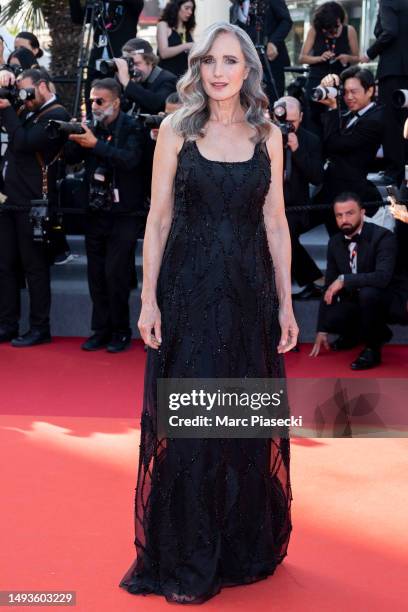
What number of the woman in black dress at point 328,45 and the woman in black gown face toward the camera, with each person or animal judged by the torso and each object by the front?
2

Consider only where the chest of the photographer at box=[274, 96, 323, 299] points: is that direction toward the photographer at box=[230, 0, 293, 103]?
no

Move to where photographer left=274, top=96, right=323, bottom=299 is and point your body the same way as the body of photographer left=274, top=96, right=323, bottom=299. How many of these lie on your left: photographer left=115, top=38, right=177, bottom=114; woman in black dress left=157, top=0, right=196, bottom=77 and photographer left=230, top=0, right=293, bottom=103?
0

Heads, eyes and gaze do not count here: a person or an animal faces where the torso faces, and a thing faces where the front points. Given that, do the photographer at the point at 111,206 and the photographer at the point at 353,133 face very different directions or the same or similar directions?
same or similar directions

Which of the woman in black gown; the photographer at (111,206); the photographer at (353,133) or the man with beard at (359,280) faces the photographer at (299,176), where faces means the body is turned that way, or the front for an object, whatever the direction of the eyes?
the photographer at (353,133)

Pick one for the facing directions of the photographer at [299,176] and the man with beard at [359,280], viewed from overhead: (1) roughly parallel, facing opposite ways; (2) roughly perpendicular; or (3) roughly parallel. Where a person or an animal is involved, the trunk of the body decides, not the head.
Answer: roughly parallel

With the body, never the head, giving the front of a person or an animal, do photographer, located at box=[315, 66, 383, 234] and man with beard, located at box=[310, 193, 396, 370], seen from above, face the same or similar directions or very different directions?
same or similar directions

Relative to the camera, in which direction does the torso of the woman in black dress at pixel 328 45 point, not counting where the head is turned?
toward the camera

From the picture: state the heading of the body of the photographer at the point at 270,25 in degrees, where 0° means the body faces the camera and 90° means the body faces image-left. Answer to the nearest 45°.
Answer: approximately 45°

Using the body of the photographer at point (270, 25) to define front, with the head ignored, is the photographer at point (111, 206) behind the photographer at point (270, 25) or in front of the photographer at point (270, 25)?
in front

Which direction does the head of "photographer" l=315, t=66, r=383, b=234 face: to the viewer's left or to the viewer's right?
to the viewer's left

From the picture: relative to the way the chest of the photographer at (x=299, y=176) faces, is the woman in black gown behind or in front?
in front

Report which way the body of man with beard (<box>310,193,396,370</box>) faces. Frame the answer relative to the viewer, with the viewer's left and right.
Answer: facing the viewer and to the left of the viewer

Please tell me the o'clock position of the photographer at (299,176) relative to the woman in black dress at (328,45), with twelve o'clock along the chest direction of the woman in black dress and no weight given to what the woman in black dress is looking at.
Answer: The photographer is roughly at 12 o'clock from the woman in black dress.

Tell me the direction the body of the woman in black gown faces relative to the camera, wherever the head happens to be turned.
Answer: toward the camera

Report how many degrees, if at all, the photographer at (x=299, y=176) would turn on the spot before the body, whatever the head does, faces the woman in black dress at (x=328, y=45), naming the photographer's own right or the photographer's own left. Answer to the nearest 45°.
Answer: approximately 135° to the photographer's own right
